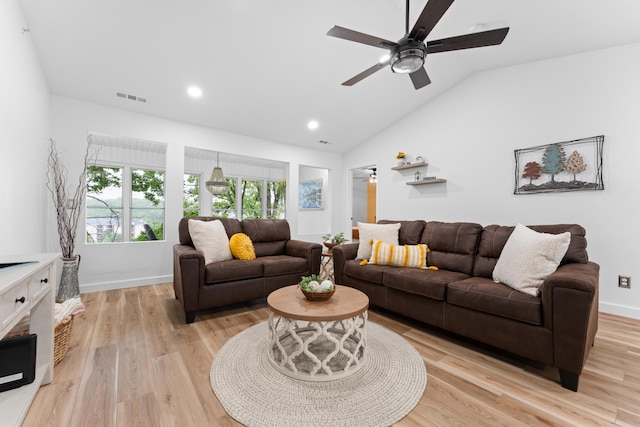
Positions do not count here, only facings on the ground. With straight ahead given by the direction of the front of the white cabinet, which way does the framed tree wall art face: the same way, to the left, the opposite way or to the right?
the opposite way

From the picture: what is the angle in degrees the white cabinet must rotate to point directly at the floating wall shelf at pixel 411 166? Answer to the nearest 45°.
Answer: approximately 45° to its left

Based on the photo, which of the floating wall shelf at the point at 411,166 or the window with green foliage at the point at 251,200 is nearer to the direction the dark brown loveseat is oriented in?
the floating wall shelf

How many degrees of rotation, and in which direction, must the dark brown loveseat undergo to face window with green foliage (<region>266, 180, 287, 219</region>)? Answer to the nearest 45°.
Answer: approximately 135° to its left

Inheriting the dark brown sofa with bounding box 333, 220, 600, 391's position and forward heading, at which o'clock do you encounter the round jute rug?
The round jute rug is roughly at 12 o'clock from the dark brown sofa.

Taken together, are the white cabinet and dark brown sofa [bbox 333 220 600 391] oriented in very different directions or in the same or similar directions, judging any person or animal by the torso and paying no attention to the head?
very different directions

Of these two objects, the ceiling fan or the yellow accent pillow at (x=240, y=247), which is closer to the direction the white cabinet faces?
the ceiling fan

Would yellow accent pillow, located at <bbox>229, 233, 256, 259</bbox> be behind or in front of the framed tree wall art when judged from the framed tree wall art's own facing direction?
in front

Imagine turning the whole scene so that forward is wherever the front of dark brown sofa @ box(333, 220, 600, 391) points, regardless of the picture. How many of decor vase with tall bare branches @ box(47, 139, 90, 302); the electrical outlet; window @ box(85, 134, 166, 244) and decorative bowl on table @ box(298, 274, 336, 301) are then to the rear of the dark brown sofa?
1

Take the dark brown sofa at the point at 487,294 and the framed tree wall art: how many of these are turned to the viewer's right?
0
